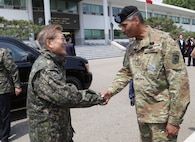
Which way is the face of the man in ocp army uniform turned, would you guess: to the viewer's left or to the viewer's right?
to the viewer's left

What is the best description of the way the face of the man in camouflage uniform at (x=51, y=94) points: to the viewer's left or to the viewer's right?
to the viewer's right

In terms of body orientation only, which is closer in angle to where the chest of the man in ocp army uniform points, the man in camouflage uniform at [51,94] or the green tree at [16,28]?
the man in camouflage uniform

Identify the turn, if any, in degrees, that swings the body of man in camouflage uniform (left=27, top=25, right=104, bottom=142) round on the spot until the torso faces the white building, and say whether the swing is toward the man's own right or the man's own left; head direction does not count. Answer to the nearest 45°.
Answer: approximately 90° to the man's own left

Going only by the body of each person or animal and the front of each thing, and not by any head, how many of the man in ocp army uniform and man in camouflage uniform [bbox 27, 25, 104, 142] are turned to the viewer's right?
1

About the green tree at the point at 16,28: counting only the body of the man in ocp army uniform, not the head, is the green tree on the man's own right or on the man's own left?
on the man's own right

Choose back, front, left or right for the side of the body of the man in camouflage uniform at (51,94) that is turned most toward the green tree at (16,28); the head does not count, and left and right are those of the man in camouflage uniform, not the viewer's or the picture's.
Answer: left

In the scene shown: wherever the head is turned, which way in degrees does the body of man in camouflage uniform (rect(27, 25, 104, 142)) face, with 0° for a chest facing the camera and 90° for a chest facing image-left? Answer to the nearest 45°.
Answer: approximately 270°

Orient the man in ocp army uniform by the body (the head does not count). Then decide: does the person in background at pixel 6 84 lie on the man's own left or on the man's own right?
on the man's own right

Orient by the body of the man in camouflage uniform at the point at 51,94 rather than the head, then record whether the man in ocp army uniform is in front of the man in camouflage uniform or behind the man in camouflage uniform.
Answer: in front
